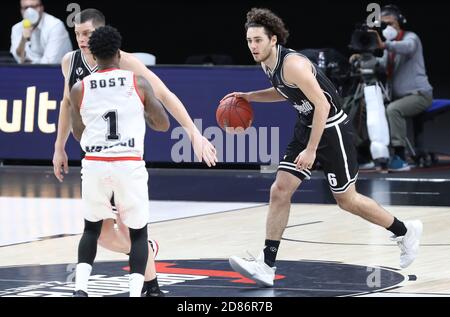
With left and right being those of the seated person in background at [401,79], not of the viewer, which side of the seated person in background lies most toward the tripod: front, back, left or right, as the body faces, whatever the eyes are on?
front

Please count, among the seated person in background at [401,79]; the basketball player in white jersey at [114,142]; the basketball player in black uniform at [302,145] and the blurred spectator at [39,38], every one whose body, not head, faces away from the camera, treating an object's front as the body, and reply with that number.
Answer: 1

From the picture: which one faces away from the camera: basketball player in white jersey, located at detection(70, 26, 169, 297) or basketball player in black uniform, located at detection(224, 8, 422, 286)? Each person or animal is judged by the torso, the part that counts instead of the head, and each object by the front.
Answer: the basketball player in white jersey

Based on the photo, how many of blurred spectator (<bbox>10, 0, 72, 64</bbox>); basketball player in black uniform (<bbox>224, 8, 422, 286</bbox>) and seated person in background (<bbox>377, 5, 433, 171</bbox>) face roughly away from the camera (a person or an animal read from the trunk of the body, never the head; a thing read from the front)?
0

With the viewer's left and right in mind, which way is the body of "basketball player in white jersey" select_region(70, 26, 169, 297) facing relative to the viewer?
facing away from the viewer

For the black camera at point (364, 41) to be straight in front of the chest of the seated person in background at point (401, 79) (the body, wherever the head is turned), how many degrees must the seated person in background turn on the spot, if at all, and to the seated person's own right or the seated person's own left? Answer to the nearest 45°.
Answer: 0° — they already face it

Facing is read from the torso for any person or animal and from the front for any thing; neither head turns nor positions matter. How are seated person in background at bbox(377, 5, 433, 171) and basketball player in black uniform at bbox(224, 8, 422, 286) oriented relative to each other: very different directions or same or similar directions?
same or similar directions

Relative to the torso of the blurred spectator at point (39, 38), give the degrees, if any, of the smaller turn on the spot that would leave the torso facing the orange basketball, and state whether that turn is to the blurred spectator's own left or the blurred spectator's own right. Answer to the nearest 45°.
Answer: approximately 45° to the blurred spectator's own left

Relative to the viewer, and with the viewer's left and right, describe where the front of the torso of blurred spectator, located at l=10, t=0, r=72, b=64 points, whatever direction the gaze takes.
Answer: facing the viewer and to the left of the viewer

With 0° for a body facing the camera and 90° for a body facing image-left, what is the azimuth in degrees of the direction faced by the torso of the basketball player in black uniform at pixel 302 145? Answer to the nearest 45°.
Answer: approximately 45°

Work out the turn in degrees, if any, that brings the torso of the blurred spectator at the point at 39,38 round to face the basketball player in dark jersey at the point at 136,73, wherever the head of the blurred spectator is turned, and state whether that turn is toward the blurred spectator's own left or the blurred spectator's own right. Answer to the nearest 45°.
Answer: approximately 45° to the blurred spectator's own left

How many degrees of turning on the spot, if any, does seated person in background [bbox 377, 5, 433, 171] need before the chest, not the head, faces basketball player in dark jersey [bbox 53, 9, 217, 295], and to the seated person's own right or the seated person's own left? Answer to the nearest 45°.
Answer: approximately 45° to the seated person's own left
